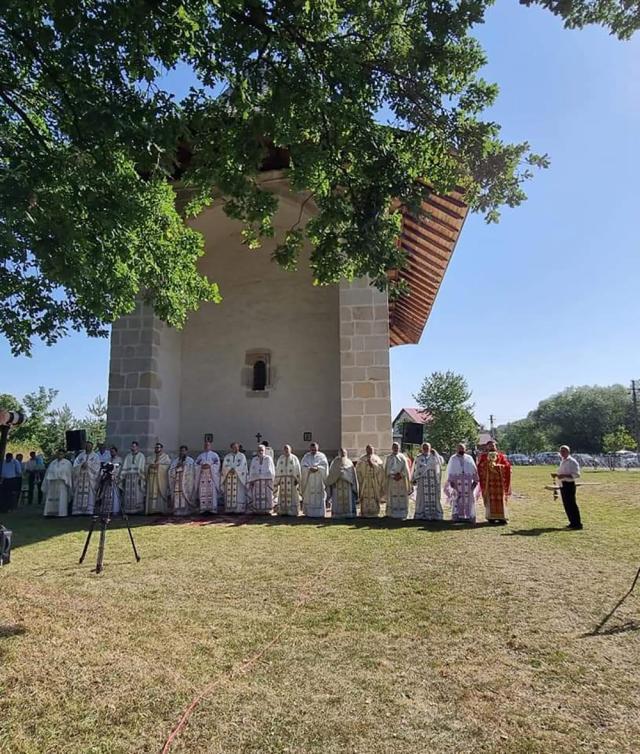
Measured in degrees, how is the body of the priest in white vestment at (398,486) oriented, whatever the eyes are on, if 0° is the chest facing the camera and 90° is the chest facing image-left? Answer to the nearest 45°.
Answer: approximately 0°

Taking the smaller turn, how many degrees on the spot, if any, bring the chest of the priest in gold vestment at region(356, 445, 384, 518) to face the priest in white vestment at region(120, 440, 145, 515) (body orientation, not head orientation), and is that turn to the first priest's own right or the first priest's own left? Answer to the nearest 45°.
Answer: approximately 90° to the first priest's own right

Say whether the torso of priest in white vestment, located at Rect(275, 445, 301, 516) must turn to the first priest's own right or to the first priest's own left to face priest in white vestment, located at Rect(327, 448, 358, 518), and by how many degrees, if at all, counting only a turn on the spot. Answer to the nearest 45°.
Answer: approximately 90° to the first priest's own left

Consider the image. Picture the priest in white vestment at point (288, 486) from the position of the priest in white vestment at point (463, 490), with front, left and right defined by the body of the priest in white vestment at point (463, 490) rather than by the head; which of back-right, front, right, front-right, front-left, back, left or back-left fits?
right

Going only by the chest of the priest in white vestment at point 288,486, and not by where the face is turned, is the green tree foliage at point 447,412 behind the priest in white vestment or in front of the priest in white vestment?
behind

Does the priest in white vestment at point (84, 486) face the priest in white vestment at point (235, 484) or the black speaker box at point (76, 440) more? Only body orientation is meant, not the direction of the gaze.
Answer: the priest in white vestment

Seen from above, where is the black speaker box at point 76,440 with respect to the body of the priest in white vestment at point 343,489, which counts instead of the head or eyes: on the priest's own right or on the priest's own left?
on the priest's own right

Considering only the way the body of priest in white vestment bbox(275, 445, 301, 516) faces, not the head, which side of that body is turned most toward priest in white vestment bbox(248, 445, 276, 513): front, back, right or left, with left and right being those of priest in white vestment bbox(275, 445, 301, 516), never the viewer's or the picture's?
right
